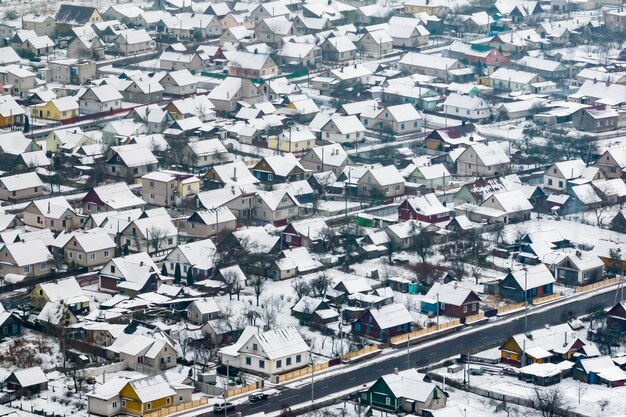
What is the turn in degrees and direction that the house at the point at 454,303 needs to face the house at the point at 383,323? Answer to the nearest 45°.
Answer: approximately 90° to its right

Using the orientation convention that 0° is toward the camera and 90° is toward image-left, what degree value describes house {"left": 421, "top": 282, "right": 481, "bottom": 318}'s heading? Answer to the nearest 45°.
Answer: approximately 315°

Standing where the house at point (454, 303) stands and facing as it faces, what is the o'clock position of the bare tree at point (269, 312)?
The bare tree is roughly at 4 o'clock from the house.

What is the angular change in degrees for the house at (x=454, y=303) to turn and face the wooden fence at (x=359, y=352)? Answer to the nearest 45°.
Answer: approximately 90° to its right

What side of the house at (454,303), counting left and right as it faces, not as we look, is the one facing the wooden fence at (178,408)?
right

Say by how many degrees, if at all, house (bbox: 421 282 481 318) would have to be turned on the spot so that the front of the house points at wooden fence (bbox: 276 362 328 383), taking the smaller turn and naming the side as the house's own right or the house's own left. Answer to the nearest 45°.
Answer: approximately 90° to the house's own right

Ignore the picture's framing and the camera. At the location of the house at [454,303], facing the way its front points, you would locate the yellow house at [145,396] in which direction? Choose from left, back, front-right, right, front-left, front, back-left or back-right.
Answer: right

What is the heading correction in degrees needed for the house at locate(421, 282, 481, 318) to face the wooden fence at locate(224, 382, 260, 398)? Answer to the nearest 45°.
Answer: approximately 90° to its right

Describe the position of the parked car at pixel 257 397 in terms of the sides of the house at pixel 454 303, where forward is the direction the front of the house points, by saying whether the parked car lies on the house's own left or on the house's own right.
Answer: on the house's own right

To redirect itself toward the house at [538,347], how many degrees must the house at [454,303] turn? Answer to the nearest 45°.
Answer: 0° — it already faces it
